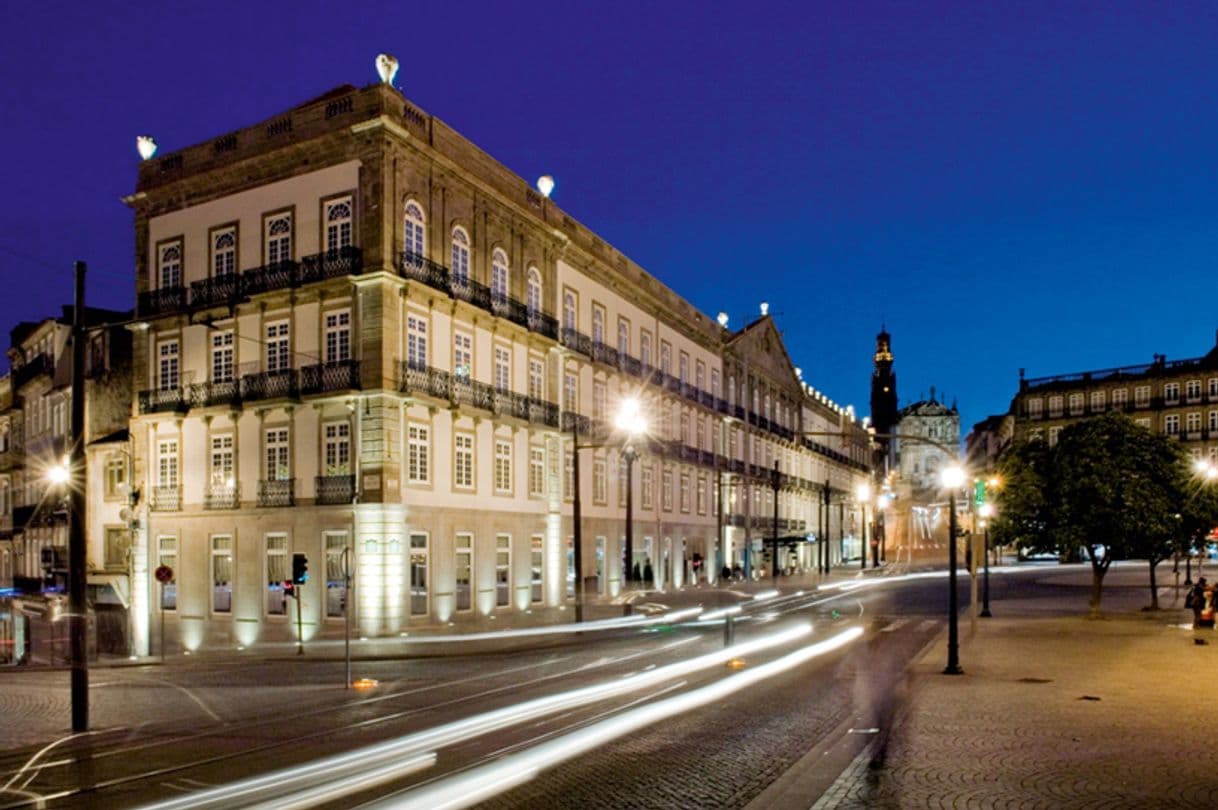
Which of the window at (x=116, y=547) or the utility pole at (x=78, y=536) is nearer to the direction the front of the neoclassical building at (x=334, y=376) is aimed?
the utility pole

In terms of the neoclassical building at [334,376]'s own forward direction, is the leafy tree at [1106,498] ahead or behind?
ahead

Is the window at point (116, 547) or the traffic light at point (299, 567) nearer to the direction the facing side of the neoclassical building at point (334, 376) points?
the traffic light

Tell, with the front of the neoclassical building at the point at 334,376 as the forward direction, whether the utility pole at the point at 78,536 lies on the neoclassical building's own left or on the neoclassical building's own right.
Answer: on the neoclassical building's own right

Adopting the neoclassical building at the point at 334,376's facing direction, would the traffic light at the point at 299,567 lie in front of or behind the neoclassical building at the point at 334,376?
in front

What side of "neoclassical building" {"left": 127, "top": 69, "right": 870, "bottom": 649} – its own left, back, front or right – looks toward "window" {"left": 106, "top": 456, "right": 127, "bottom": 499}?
right

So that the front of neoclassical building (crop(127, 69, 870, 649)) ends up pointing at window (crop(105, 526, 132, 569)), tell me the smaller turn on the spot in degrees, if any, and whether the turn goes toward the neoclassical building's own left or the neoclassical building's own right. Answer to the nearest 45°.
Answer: approximately 180°
